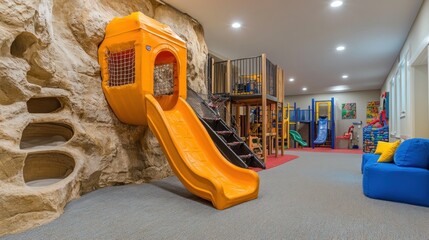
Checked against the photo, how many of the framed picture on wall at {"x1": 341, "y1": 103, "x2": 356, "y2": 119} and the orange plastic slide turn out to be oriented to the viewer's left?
0

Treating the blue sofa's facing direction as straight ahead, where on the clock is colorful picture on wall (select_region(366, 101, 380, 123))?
The colorful picture on wall is roughly at 3 o'clock from the blue sofa.

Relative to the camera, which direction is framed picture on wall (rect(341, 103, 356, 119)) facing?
toward the camera

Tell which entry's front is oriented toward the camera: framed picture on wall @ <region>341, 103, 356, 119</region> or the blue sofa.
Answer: the framed picture on wall

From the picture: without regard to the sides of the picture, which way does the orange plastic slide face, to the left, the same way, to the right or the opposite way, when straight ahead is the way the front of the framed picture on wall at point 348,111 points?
to the left

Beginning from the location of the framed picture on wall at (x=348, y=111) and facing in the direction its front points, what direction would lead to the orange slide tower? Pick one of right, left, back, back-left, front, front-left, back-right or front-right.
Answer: front

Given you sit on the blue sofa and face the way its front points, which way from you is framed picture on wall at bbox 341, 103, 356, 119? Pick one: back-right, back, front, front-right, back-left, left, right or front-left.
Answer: right

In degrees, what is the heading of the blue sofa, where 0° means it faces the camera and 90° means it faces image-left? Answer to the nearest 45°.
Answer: approximately 90°

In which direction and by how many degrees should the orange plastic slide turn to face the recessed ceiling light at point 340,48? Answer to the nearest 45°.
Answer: approximately 90° to its left

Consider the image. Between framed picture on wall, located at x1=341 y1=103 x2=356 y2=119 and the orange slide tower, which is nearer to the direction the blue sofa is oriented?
the orange slide tower

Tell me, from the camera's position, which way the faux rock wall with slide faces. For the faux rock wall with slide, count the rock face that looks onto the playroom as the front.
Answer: facing the viewer and to the right of the viewer
